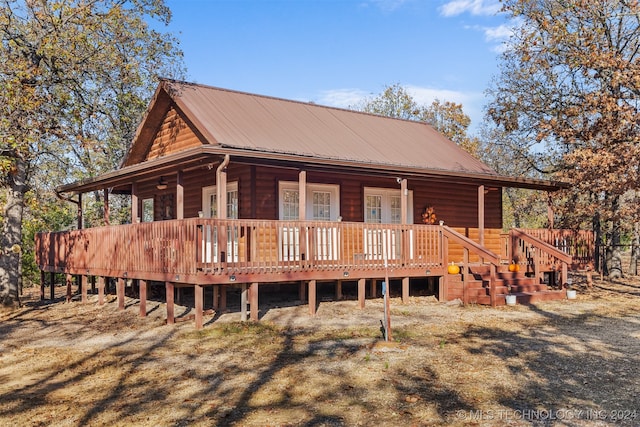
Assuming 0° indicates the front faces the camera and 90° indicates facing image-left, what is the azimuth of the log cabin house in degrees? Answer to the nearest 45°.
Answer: approximately 315°
